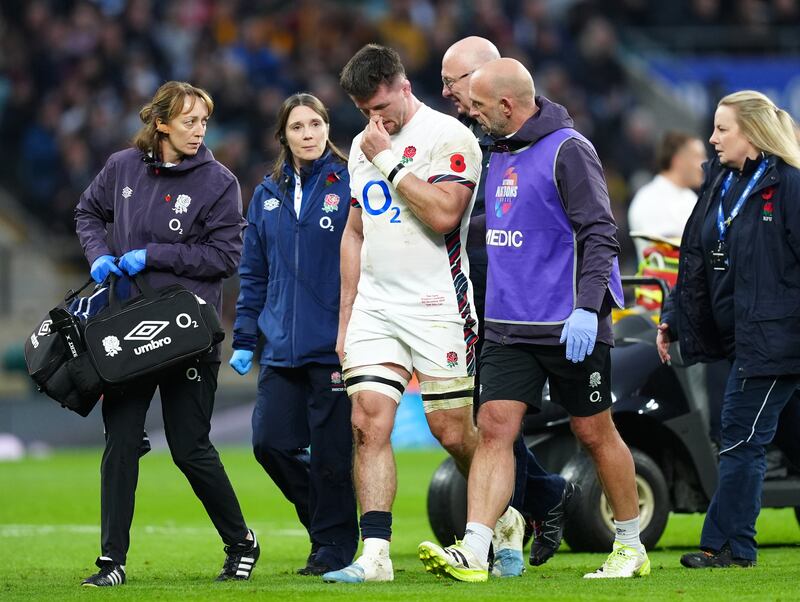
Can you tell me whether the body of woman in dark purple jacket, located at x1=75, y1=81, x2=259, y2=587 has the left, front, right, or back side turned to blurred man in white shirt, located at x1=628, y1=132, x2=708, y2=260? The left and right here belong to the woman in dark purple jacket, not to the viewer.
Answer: back

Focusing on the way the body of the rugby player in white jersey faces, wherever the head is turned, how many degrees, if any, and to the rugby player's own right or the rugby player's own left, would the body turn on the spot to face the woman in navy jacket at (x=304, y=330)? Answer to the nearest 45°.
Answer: approximately 90° to the rugby player's own right

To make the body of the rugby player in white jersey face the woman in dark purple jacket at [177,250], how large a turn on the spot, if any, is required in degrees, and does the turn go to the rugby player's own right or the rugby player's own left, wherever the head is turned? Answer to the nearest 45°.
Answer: approximately 45° to the rugby player's own right

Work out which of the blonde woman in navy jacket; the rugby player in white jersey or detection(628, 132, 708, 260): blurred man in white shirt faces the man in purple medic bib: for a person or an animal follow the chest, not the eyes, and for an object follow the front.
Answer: the blonde woman in navy jacket

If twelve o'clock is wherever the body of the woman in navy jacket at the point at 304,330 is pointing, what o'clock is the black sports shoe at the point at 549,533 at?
The black sports shoe is roughly at 9 o'clock from the woman in navy jacket.

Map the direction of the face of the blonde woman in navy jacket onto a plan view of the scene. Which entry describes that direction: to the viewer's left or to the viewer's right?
to the viewer's left

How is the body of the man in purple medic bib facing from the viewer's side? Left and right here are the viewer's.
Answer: facing the viewer and to the left of the viewer

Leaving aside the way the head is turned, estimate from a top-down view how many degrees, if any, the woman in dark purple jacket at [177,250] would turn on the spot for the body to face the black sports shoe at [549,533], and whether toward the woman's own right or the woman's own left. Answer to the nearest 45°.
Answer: approximately 135° to the woman's own left

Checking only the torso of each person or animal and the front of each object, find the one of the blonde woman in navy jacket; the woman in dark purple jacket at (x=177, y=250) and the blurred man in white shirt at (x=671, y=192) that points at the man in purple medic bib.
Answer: the blonde woman in navy jacket

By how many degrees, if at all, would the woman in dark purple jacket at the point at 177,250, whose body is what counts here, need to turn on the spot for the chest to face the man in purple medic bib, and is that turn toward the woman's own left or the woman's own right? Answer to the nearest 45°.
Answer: approximately 90° to the woman's own left
